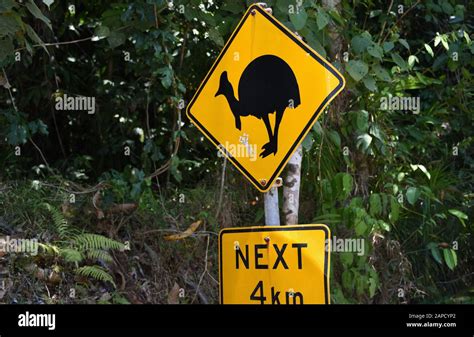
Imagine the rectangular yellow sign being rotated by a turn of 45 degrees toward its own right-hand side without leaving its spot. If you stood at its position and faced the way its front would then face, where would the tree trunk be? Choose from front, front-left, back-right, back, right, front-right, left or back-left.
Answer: back-right

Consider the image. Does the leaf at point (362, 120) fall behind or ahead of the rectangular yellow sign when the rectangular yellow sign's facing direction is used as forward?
behind

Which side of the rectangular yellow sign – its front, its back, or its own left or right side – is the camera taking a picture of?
front

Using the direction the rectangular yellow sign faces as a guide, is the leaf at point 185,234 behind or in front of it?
behind

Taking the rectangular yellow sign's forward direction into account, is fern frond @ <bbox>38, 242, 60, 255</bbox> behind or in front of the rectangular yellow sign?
behind

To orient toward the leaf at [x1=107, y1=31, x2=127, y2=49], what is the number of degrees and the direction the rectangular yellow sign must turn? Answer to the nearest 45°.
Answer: approximately 135° to its right

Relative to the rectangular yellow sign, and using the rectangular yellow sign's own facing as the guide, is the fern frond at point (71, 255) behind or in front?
behind

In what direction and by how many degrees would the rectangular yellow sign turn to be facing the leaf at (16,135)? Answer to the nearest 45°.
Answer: approximately 135° to its right
